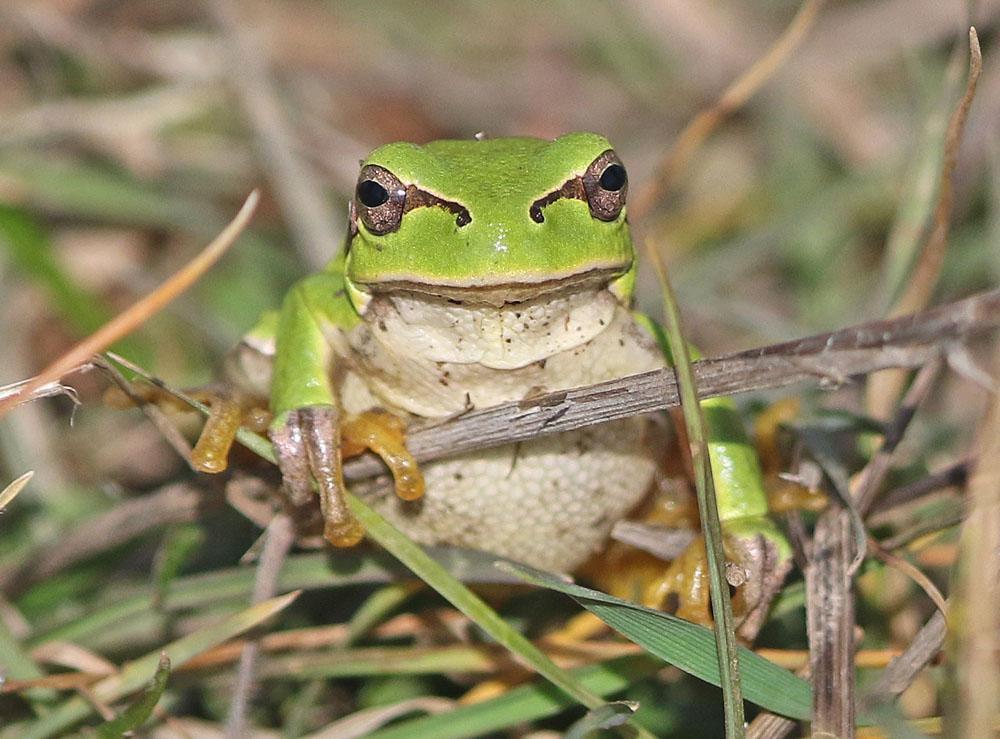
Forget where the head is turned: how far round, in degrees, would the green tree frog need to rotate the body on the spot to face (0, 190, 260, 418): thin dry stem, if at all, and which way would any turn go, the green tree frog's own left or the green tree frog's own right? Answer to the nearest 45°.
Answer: approximately 90° to the green tree frog's own right

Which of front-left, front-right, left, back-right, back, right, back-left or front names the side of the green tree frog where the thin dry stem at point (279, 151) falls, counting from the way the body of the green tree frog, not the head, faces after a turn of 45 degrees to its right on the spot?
right

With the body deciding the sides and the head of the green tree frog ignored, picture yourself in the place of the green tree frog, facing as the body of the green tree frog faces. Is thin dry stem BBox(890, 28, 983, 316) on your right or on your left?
on your left

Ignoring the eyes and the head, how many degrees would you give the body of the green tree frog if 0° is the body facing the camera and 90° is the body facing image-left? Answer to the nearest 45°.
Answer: approximately 0°
